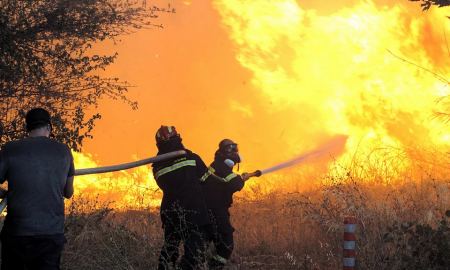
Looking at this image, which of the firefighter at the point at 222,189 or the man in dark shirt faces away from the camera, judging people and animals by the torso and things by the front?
the man in dark shirt

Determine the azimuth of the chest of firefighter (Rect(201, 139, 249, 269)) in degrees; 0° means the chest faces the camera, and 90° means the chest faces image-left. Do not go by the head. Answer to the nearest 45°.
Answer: approximately 270°

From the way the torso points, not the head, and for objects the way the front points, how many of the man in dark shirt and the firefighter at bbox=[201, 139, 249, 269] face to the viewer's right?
1

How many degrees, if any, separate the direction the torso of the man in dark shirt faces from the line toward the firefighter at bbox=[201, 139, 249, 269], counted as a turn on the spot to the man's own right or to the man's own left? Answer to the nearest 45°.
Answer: approximately 45° to the man's own right

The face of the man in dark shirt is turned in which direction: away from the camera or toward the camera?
away from the camera

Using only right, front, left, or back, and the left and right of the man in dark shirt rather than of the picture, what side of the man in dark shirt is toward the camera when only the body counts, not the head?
back

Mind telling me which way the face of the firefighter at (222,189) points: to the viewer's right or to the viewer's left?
to the viewer's right

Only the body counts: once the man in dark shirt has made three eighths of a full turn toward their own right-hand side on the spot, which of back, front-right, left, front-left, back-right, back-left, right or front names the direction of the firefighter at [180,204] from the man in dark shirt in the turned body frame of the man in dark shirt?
left

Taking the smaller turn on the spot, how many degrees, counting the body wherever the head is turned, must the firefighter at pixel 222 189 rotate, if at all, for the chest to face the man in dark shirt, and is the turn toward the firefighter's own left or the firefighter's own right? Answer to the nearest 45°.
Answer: approximately 135° to the firefighter's own right

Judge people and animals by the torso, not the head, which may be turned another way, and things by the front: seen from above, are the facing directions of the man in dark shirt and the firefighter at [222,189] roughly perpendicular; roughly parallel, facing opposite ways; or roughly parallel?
roughly perpendicular
